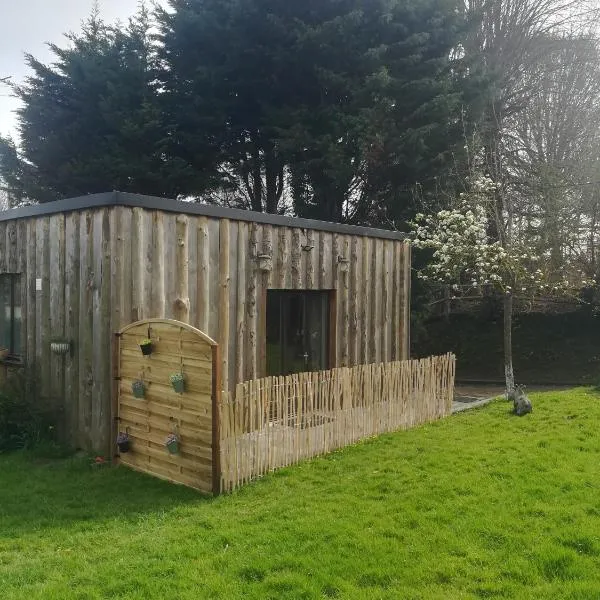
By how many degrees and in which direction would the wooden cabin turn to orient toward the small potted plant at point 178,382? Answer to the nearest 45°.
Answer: approximately 45° to its right

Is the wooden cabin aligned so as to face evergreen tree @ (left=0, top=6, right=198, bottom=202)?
no

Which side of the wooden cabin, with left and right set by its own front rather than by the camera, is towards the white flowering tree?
left

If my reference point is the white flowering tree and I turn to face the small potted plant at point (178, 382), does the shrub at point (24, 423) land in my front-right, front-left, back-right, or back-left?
front-right

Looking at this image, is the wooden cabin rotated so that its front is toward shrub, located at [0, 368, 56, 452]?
no

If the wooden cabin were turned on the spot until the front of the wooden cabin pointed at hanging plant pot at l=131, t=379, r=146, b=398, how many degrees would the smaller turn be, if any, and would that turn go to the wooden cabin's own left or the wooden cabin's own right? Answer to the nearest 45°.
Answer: approximately 45° to the wooden cabin's own right

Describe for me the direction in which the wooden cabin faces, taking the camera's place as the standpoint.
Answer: facing the viewer and to the right of the viewer

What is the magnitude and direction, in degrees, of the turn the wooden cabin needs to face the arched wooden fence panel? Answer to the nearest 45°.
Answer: approximately 45° to its right
